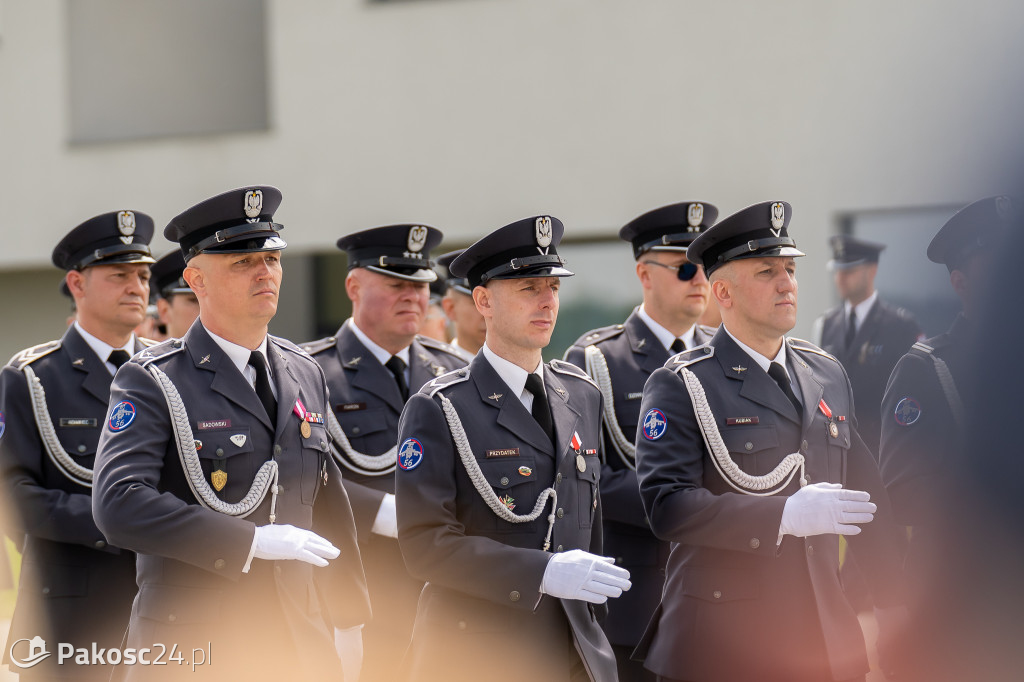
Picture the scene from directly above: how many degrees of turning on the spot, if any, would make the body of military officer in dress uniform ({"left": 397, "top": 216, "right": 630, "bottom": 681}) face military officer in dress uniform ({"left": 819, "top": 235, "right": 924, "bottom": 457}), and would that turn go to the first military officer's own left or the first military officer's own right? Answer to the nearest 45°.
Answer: approximately 90° to the first military officer's own left

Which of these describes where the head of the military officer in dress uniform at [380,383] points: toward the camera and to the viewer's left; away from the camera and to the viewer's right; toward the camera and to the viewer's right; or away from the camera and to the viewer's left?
toward the camera and to the viewer's right

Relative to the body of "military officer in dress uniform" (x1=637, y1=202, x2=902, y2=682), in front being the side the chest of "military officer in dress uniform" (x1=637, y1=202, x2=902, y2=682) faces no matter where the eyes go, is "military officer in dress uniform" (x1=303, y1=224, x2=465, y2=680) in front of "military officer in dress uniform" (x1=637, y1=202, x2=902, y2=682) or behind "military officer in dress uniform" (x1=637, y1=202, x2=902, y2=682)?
behind

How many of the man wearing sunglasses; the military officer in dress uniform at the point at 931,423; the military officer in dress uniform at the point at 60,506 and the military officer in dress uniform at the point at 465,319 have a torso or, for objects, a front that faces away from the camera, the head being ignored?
0

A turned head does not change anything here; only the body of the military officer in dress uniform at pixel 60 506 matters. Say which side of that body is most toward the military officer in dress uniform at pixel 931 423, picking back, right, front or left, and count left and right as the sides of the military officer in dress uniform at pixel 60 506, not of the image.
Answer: front

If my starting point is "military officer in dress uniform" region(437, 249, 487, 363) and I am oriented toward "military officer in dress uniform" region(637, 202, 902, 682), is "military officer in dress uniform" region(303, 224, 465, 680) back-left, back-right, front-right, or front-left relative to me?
front-right

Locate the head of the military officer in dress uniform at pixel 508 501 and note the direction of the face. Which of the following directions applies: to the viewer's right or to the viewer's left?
to the viewer's right

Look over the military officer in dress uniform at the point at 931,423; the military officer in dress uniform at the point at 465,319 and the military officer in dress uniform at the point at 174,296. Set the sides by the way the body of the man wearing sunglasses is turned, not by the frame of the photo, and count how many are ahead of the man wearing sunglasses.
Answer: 1

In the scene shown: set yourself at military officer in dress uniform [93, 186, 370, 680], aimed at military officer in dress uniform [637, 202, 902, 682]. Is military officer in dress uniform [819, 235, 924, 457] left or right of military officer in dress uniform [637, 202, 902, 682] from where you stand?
left

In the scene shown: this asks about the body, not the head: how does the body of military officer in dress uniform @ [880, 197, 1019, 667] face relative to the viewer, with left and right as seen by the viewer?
facing the viewer and to the right of the viewer

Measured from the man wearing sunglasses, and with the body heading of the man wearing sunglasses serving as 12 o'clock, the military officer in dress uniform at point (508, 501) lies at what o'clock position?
The military officer in dress uniform is roughly at 2 o'clock from the man wearing sunglasses.

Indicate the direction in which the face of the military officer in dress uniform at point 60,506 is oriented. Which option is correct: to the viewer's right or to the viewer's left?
to the viewer's right

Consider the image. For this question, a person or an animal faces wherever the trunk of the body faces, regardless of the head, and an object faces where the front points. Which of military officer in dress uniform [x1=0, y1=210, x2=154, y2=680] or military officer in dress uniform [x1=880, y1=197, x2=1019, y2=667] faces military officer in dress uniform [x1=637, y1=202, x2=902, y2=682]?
military officer in dress uniform [x1=0, y1=210, x2=154, y2=680]

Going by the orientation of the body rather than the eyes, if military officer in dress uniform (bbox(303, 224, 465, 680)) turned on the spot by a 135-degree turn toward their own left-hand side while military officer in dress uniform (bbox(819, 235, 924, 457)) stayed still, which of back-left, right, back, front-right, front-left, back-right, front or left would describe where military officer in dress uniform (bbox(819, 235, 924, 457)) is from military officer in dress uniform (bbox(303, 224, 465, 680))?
front-right

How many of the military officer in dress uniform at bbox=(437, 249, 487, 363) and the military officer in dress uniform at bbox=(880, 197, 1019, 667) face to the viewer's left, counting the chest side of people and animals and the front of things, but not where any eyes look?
0
